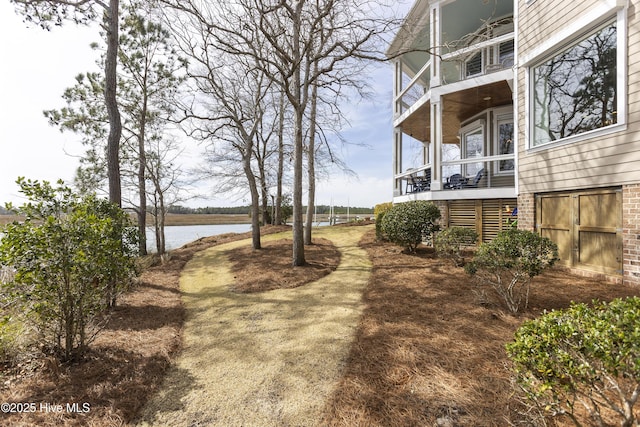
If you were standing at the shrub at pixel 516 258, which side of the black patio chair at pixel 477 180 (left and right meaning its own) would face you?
left

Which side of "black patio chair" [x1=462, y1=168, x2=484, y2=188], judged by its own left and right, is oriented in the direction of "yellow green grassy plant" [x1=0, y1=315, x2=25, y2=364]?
left

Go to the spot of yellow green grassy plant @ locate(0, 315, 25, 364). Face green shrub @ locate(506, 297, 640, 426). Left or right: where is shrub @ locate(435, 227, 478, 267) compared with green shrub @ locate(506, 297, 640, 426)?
left

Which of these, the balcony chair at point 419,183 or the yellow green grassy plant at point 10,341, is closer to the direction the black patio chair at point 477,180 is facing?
the balcony chair

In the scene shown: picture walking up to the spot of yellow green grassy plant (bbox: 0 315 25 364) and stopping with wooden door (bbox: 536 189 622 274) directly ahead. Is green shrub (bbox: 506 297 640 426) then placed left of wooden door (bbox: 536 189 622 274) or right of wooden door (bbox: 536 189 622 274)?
right

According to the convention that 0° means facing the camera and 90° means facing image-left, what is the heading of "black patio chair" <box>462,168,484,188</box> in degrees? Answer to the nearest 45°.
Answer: approximately 90°

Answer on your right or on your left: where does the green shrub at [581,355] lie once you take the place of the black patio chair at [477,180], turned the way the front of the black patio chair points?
on your left
